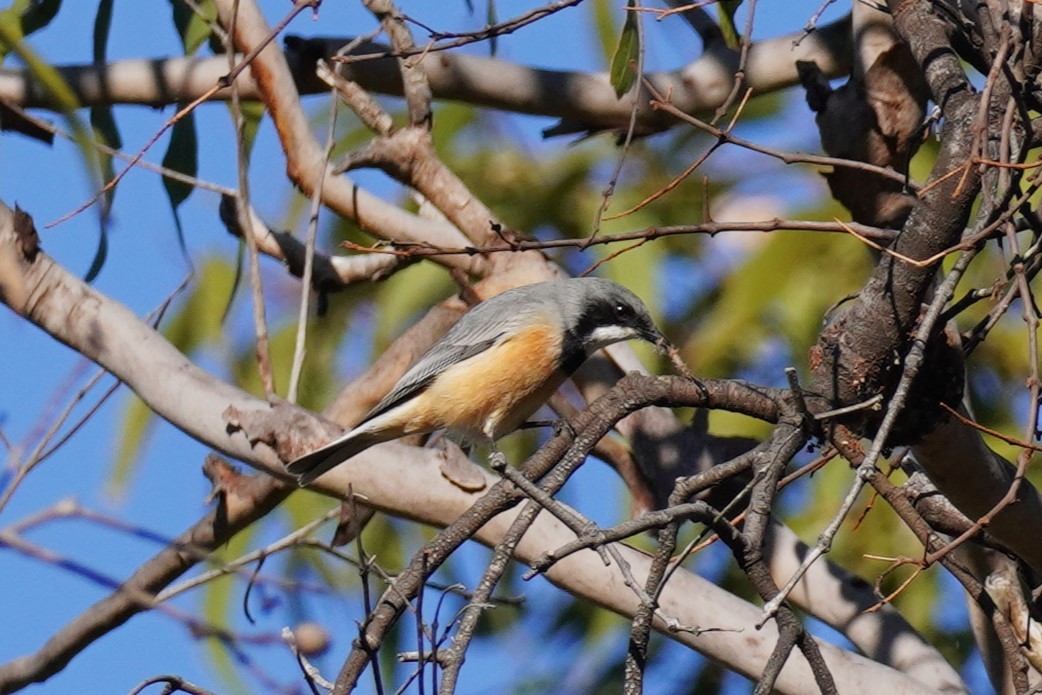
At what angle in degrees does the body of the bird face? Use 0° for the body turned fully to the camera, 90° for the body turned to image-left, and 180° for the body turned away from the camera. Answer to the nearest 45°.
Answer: approximately 270°

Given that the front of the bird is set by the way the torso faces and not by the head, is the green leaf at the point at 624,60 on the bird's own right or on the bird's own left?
on the bird's own left

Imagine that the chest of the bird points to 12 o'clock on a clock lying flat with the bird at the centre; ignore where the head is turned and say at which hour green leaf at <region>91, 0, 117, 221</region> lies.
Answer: The green leaf is roughly at 6 o'clock from the bird.

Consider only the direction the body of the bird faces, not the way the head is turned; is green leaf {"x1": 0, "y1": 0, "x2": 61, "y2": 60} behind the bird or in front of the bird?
behind

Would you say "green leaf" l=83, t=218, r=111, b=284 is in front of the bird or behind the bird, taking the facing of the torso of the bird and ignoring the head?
behind

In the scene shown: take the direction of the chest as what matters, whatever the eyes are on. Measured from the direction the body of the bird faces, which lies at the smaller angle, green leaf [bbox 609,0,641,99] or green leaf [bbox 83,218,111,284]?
the green leaf [bbox 609,0,641,99]
